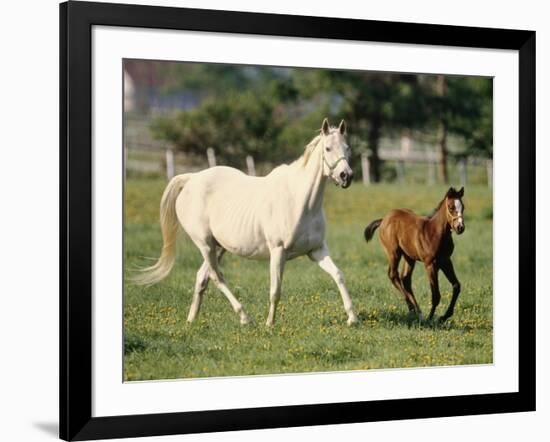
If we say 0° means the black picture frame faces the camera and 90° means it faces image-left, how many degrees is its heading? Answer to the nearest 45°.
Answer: approximately 315°
